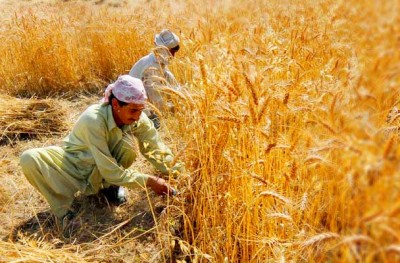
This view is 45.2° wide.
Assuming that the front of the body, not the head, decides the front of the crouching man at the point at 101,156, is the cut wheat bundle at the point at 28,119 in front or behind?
behind

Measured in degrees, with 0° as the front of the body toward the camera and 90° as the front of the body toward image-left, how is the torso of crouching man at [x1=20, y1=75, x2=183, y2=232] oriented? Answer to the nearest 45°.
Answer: approximately 315°

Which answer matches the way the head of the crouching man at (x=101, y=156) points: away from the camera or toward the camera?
toward the camera
